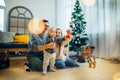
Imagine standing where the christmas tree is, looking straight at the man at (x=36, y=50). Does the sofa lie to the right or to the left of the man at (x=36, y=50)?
right

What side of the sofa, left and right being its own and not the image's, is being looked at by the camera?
front

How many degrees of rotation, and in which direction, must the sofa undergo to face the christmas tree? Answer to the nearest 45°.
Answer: approximately 90° to its left

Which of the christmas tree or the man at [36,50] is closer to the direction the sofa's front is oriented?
the man

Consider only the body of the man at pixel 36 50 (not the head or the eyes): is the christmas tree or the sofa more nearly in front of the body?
the christmas tree
